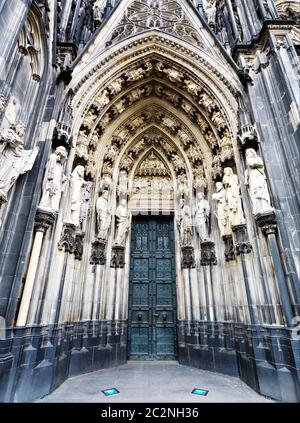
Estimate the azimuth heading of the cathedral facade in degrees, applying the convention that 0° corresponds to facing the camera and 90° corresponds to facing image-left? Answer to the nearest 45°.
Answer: approximately 0°
